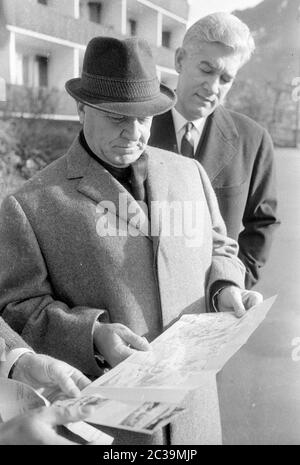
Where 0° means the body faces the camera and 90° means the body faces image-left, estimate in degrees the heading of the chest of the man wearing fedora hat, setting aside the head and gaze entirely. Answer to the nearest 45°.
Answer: approximately 315°

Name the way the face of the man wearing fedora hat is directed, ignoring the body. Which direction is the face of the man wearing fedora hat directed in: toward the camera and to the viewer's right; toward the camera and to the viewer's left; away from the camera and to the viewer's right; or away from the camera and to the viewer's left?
toward the camera and to the viewer's right
